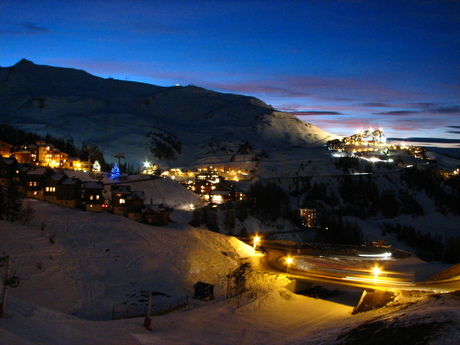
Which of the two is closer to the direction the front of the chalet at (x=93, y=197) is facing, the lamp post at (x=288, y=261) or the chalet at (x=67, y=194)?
the lamp post

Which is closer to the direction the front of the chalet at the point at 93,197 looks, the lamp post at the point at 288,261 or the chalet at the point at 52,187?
the lamp post

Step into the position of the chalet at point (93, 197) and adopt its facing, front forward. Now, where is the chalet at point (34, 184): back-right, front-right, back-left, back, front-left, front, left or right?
back-right

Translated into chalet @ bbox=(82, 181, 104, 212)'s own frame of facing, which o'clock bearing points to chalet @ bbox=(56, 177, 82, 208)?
chalet @ bbox=(56, 177, 82, 208) is roughly at 4 o'clock from chalet @ bbox=(82, 181, 104, 212).

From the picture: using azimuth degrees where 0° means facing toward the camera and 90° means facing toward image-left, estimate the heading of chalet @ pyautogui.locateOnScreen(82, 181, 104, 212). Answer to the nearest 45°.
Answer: approximately 0°

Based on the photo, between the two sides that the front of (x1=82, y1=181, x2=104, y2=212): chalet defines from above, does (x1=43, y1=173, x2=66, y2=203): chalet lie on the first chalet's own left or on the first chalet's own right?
on the first chalet's own right

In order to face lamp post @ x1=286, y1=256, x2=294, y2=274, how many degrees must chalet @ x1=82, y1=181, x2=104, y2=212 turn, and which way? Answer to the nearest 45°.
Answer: approximately 45° to its left
